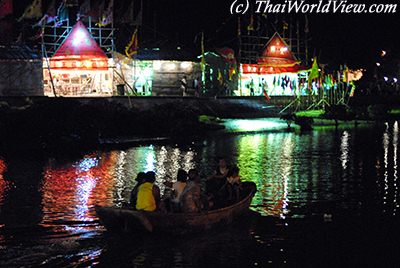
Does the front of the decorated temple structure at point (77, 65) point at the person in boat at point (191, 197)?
yes

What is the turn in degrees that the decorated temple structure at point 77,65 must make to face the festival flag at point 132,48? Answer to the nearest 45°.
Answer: approximately 90° to its left

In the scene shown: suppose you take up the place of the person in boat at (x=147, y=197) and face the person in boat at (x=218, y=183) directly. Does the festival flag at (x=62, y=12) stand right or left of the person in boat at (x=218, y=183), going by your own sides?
left

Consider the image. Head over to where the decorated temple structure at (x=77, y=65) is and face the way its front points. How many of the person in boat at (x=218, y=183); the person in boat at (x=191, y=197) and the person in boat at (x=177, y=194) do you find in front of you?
3

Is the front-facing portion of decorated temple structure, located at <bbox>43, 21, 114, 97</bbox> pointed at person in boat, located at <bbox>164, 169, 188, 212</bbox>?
yes

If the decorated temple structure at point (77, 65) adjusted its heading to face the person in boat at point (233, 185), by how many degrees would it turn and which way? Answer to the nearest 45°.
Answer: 0° — it already faces them

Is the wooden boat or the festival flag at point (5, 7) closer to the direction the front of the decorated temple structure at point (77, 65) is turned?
the wooden boat

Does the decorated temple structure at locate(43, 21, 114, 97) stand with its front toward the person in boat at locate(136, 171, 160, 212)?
yes

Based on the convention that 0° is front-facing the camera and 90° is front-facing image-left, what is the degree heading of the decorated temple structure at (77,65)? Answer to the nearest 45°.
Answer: approximately 0°

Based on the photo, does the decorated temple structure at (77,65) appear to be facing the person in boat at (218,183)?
yes

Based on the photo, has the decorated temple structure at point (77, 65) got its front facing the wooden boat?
yes
